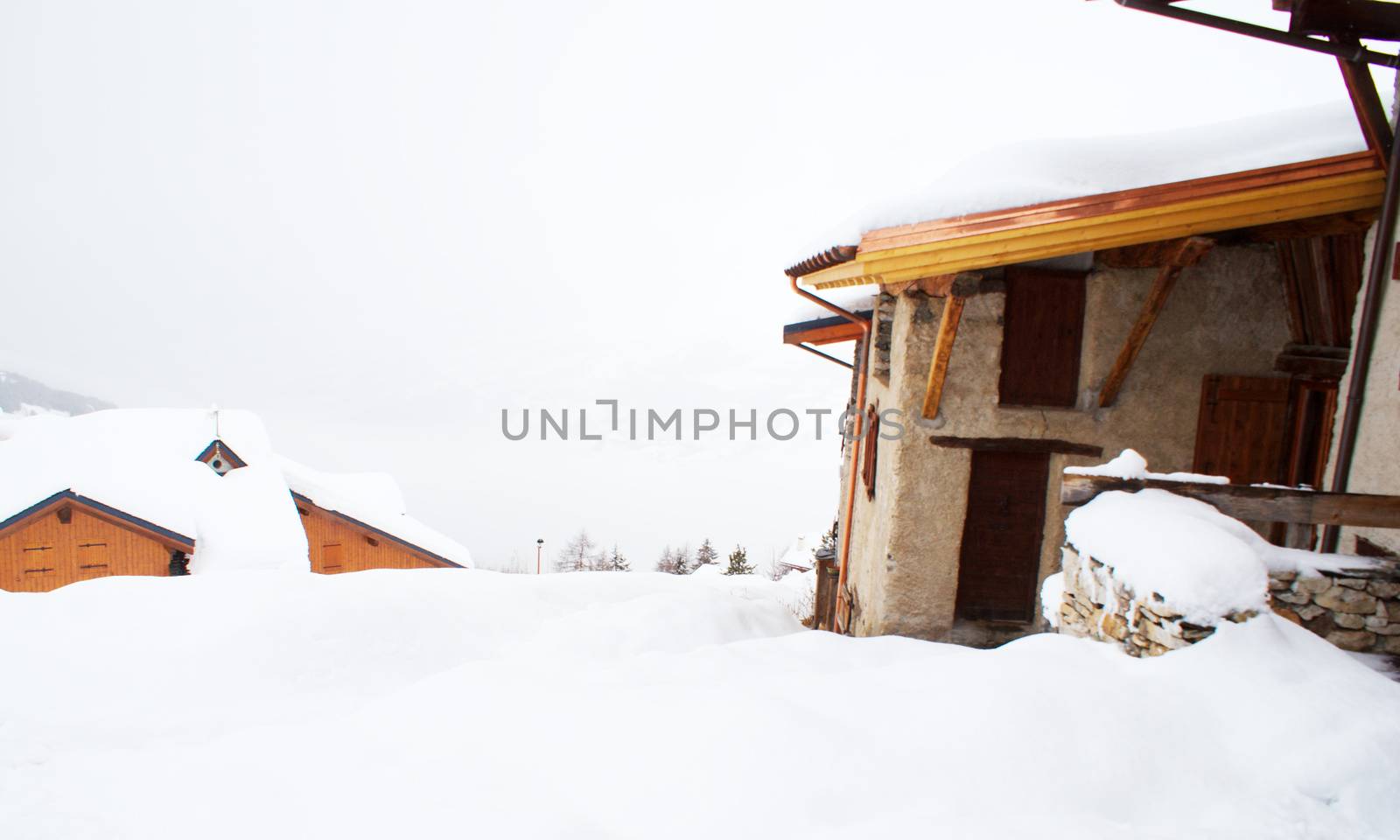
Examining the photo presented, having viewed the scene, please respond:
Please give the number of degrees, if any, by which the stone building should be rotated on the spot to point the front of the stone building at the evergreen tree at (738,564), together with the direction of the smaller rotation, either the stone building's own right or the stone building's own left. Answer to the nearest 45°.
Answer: approximately 135° to the stone building's own right

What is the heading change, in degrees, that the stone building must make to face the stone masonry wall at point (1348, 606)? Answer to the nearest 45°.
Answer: approximately 45° to its left

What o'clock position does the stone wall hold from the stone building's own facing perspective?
The stone wall is roughly at 11 o'clock from the stone building.

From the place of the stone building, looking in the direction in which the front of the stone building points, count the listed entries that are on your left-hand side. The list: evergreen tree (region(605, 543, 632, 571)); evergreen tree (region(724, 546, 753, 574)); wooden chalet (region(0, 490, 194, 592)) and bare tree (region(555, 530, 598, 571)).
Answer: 0

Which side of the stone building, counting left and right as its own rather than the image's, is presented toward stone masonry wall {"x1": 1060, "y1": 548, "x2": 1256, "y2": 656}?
front

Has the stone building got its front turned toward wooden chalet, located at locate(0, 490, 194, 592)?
no

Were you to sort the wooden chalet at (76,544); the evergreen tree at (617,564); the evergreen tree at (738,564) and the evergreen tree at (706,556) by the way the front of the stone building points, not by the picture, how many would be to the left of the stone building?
0

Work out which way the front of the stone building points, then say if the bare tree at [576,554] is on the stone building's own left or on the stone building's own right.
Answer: on the stone building's own right

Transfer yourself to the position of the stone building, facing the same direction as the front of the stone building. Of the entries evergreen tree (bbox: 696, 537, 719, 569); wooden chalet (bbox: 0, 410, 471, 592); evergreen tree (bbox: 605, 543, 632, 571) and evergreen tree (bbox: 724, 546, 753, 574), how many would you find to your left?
0

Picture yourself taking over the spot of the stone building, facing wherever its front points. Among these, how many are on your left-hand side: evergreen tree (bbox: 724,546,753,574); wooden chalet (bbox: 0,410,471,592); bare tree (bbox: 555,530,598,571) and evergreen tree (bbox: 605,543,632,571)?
0

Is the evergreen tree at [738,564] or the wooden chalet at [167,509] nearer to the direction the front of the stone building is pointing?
the wooden chalet

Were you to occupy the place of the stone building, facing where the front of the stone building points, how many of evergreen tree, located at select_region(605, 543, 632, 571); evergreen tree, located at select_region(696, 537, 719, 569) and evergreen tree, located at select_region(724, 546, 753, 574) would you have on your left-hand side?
0

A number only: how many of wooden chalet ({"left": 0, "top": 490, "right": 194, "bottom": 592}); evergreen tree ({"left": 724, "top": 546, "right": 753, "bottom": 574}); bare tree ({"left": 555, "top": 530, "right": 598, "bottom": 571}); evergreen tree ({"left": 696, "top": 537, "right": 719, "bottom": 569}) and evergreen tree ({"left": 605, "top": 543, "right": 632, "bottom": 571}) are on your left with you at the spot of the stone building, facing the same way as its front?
0

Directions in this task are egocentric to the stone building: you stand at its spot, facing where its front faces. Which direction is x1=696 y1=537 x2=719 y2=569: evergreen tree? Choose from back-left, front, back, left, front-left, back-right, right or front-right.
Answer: back-right

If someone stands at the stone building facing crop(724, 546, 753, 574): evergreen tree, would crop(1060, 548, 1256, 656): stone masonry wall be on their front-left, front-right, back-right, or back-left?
back-left

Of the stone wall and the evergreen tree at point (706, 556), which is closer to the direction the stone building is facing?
the stone wall

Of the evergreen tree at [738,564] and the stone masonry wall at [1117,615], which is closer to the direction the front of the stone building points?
the stone masonry wall

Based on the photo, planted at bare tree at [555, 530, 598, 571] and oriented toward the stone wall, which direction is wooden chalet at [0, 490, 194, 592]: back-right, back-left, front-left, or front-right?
front-right

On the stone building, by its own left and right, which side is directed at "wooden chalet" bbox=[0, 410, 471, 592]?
right

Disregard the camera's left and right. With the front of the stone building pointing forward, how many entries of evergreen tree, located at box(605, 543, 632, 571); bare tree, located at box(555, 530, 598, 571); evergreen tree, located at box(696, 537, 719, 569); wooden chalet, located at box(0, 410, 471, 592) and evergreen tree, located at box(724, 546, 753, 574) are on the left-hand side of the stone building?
0

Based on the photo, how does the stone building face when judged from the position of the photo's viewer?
facing the viewer
